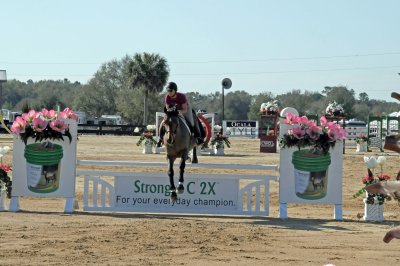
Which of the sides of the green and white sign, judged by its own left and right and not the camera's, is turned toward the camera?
front

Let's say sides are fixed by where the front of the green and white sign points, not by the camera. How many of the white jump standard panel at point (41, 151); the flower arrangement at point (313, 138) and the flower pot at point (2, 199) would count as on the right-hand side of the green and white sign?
2

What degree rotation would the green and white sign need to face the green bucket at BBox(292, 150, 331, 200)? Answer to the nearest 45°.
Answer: approximately 90° to its left

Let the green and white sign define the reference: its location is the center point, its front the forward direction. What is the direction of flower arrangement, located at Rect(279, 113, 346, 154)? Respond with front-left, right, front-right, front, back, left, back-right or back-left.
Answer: left

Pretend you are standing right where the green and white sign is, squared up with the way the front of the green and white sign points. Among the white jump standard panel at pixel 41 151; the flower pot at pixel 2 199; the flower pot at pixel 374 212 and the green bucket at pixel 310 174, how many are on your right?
2

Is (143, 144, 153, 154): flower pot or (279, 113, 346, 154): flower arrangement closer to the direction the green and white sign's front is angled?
the flower arrangement

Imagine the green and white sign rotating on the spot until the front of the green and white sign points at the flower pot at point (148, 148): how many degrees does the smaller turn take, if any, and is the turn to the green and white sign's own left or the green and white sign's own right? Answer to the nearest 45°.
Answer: approximately 180°

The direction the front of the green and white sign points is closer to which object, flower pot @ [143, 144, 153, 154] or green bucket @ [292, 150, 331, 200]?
the green bucket

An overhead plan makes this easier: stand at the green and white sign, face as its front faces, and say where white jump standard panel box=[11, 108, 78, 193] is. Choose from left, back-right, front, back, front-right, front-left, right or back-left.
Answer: right

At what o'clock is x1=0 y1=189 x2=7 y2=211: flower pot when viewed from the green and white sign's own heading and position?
The flower pot is roughly at 3 o'clock from the green and white sign.

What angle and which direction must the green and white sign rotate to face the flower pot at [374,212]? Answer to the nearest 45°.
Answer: approximately 90° to its left
